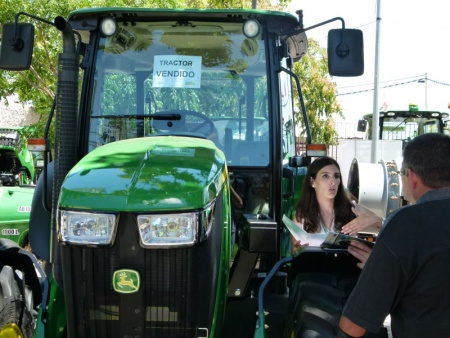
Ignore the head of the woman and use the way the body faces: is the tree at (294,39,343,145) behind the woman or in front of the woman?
behind

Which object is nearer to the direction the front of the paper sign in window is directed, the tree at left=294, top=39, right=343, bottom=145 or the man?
the man

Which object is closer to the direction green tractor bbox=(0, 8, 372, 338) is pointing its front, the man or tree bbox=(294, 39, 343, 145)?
the man

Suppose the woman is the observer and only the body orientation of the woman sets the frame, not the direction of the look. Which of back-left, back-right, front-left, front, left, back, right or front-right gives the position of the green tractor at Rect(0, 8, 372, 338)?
right

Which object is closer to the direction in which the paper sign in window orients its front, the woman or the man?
the man

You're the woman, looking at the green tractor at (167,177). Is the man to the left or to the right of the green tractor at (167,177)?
left

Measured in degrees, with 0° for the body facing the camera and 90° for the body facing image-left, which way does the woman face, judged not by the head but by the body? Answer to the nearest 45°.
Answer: approximately 315°

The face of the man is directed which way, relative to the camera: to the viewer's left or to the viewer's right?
to the viewer's left

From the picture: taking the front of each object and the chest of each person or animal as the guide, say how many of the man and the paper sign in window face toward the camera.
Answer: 1

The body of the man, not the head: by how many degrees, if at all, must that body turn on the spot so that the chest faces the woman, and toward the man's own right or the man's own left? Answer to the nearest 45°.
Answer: approximately 45° to the man's own right

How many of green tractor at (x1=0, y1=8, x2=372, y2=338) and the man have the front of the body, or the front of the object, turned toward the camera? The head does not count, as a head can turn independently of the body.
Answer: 1
